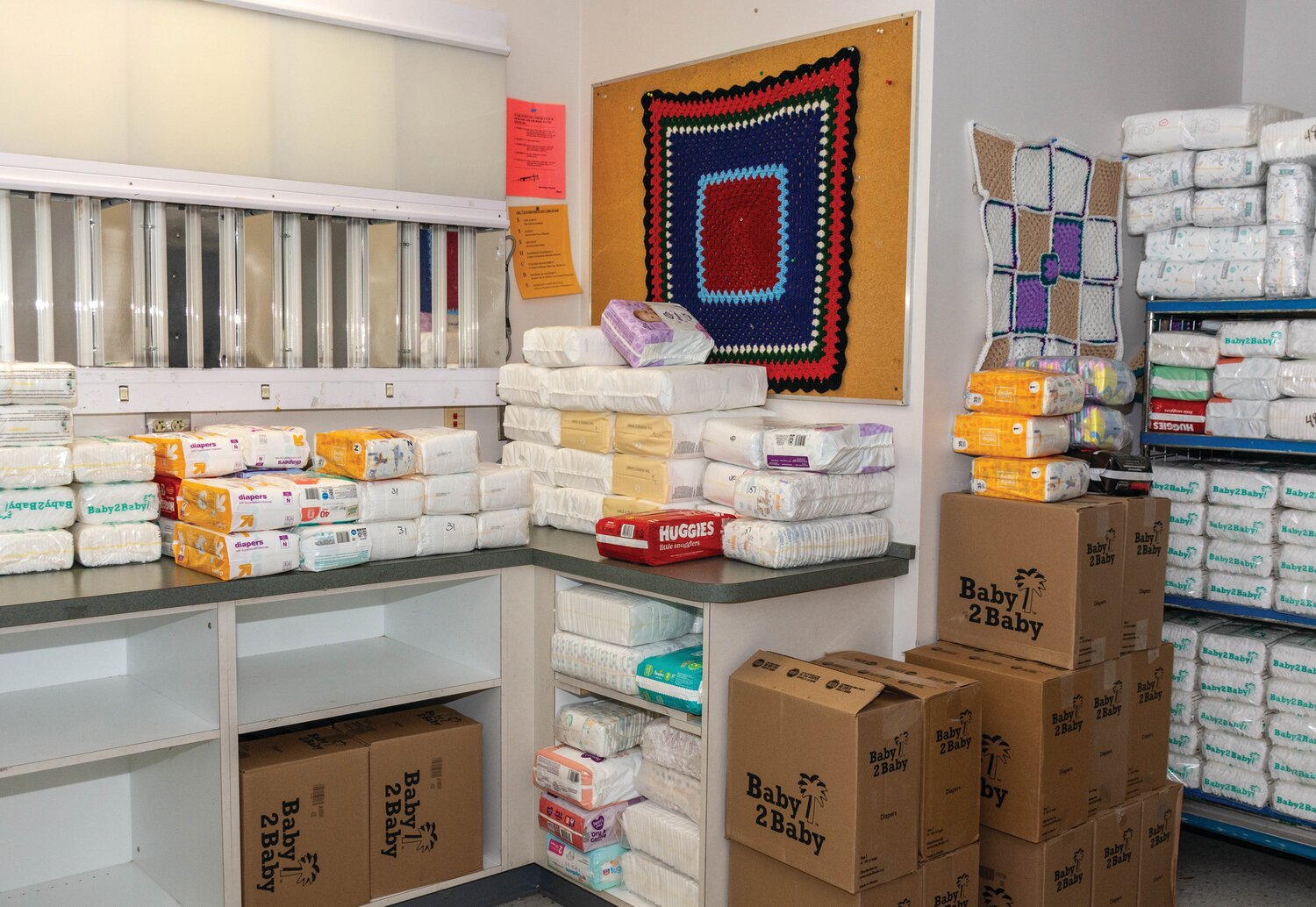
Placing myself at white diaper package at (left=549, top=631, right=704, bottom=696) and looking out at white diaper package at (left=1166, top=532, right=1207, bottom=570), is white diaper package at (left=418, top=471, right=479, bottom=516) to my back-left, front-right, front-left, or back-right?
back-left

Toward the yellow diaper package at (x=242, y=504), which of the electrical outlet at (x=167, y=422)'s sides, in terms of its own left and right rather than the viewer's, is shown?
front

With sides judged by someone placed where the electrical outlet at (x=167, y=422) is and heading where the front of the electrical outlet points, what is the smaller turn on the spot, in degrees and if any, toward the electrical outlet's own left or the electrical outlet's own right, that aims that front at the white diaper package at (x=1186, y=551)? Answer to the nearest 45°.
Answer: approximately 90° to the electrical outlet's own left

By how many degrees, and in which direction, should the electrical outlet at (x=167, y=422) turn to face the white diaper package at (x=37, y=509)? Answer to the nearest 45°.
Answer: approximately 45° to its right

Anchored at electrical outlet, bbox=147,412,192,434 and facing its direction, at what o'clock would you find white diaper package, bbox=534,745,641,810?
The white diaper package is roughly at 10 o'clock from the electrical outlet.

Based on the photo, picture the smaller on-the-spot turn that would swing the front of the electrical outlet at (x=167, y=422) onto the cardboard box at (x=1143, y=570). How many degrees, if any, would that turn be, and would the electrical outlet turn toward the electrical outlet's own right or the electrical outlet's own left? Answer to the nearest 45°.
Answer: approximately 45° to the electrical outlet's own left

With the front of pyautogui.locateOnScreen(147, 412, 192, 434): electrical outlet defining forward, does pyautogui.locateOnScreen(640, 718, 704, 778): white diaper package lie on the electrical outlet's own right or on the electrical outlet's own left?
on the electrical outlet's own left

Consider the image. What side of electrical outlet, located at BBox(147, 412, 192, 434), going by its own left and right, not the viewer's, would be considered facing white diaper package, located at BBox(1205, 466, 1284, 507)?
left

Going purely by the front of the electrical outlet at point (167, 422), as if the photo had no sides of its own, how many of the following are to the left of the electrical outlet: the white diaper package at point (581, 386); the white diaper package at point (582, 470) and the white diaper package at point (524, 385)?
3

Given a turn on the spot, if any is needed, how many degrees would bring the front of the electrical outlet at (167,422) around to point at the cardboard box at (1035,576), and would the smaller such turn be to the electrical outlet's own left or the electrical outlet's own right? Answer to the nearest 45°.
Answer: approximately 45° to the electrical outlet's own left

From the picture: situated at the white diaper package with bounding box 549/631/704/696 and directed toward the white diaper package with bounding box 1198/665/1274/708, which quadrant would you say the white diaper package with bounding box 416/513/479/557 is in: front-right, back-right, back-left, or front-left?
back-left

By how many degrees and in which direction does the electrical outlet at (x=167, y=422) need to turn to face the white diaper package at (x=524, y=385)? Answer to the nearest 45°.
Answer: approximately 90° to its left

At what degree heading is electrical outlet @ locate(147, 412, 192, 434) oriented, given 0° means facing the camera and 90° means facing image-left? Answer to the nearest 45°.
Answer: approximately 0°

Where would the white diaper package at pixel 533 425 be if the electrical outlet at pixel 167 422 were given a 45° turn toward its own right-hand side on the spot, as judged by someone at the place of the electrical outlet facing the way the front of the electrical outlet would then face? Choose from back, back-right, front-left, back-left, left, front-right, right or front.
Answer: back-left

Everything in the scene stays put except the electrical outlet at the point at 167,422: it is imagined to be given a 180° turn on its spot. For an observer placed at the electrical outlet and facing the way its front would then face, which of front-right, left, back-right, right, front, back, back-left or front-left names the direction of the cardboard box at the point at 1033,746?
back-right

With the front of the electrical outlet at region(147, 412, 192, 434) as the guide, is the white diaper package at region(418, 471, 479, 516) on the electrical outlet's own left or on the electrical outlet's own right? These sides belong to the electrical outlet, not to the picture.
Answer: on the electrical outlet's own left

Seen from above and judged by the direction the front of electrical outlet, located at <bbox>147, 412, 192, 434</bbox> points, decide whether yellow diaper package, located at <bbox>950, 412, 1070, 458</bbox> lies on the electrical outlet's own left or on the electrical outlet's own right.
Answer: on the electrical outlet's own left
